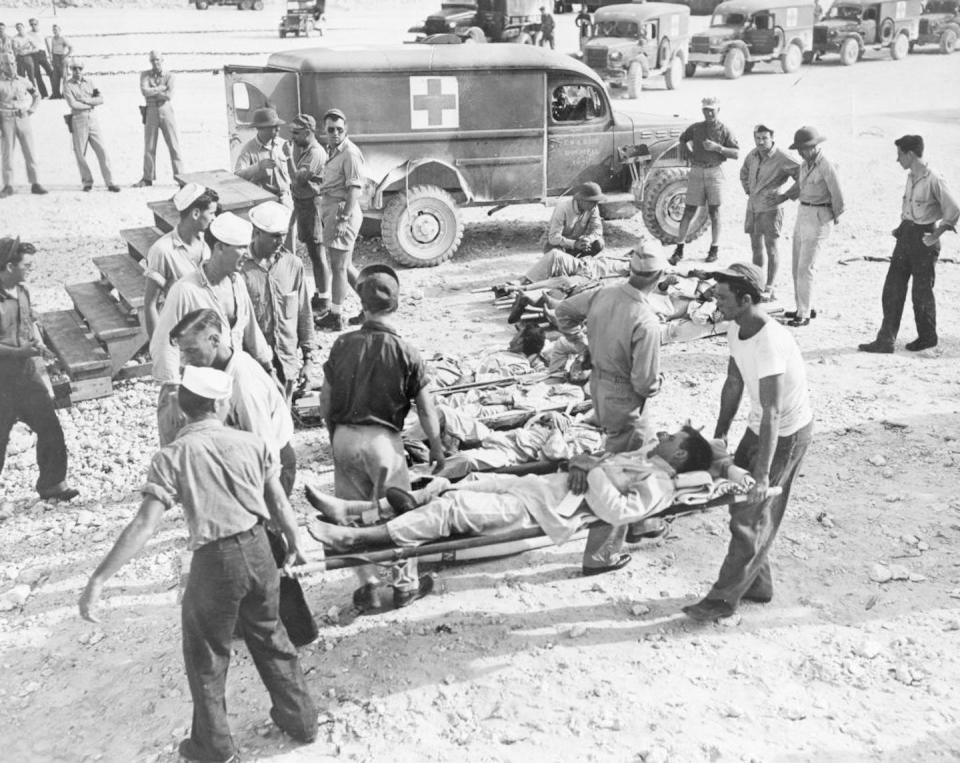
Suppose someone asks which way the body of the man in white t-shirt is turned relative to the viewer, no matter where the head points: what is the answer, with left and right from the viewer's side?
facing to the left of the viewer

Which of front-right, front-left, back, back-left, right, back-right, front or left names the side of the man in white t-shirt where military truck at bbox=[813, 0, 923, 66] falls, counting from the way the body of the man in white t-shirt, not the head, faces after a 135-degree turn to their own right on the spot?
front-left

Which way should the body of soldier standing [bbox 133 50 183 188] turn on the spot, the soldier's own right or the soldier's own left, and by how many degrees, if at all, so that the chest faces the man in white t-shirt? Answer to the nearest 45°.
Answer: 0° — they already face them

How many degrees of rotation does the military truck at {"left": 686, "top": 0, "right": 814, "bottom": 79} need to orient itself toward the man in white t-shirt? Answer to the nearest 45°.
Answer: approximately 45° to its left

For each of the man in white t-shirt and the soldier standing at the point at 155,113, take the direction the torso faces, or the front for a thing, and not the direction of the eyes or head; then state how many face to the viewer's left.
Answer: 1

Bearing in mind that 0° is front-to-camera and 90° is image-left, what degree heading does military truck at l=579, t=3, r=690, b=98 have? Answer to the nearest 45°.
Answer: approximately 45°

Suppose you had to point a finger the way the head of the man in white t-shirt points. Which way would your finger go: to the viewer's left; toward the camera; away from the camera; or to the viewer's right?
to the viewer's left

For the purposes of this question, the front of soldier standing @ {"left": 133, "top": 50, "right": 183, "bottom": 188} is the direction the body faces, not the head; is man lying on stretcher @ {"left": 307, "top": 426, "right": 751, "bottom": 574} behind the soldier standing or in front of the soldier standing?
in front

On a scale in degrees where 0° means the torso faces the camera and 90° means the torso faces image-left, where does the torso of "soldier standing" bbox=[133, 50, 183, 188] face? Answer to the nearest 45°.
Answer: approximately 0°

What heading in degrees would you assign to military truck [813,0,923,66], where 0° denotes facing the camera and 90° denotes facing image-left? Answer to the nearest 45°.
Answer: approximately 45°

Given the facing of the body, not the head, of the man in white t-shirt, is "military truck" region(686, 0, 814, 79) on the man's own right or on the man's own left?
on the man's own right

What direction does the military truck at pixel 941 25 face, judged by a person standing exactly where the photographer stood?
facing the viewer and to the left of the viewer

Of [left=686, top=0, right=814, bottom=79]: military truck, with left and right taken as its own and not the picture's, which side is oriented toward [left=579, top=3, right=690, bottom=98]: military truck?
front
